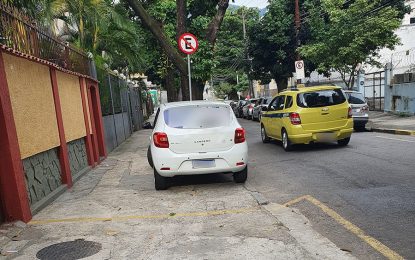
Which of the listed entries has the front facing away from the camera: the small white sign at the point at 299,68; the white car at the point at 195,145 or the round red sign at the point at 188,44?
the white car

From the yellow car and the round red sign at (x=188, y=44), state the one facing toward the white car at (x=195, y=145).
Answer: the round red sign

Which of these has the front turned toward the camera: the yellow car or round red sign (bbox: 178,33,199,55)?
the round red sign

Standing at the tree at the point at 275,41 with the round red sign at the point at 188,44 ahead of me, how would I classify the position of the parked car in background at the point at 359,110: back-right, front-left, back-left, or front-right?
front-left

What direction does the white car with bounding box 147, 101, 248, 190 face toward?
away from the camera

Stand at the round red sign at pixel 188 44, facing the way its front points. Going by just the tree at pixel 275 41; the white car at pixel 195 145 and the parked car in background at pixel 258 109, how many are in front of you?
1

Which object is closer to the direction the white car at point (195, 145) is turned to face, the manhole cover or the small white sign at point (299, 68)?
the small white sign

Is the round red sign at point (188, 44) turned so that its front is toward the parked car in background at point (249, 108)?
no

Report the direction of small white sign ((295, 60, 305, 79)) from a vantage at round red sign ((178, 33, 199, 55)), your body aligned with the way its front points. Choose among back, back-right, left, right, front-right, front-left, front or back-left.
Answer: back-left

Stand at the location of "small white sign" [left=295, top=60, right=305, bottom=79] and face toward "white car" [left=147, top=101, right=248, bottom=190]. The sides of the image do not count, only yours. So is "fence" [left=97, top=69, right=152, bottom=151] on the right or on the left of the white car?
right

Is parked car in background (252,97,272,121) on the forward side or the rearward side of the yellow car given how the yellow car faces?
on the forward side

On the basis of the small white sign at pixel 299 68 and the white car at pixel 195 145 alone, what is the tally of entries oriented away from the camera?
1

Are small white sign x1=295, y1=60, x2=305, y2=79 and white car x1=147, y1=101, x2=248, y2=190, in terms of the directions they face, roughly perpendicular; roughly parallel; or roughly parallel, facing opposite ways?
roughly parallel, facing opposite ways

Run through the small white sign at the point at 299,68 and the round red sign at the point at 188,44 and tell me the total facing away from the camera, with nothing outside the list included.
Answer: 0

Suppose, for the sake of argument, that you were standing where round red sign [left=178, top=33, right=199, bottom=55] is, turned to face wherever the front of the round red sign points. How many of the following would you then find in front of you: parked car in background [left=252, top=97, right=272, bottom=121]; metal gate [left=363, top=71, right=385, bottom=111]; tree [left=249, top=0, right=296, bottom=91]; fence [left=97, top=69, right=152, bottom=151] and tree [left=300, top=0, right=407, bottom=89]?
0

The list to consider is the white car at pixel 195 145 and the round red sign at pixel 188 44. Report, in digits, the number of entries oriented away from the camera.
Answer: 1

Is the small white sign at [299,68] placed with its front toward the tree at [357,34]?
no

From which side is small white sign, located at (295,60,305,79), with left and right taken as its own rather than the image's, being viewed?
front

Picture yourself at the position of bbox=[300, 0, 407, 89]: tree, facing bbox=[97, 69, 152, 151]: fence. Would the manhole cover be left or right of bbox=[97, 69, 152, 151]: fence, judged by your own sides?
left

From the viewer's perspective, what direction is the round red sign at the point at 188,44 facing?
toward the camera

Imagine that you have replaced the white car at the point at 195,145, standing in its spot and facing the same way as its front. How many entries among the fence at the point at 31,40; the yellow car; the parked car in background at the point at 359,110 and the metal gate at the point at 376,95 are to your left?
1

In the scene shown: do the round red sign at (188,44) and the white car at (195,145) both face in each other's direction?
yes
